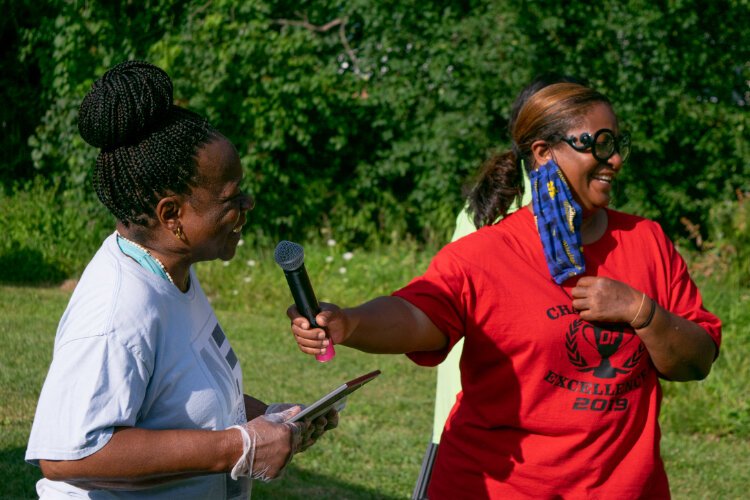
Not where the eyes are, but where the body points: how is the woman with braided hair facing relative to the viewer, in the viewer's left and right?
facing to the right of the viewer

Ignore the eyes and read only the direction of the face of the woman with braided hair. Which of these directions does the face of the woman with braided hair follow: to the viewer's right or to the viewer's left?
to the viewer's right

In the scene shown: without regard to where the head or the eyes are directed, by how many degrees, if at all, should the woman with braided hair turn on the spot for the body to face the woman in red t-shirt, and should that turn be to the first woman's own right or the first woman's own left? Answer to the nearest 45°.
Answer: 0° — they already face them
